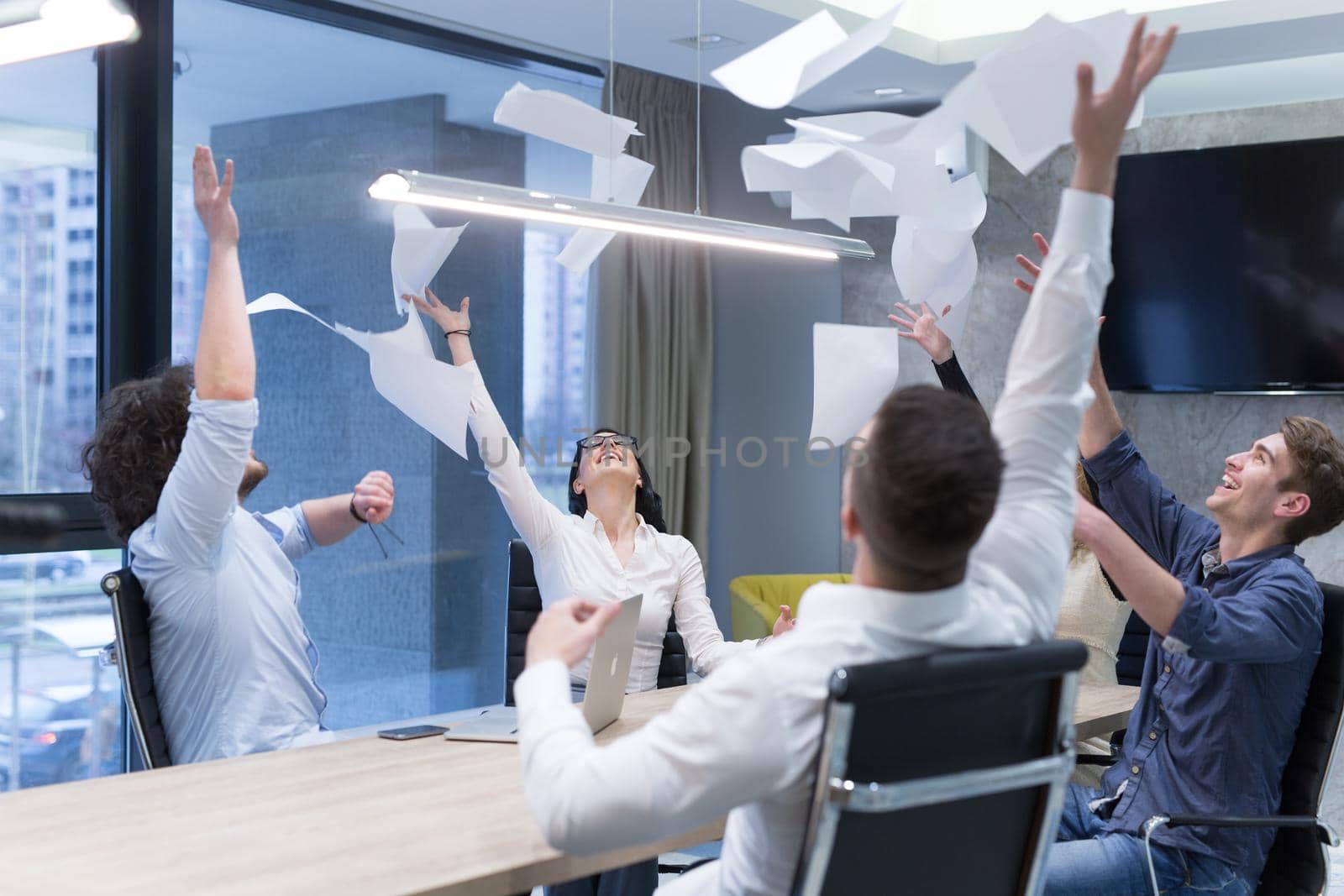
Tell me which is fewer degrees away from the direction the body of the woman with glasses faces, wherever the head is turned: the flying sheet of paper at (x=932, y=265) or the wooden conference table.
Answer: the wooden conference table

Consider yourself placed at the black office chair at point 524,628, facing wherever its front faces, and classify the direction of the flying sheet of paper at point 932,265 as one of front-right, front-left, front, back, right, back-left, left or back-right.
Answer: front-left

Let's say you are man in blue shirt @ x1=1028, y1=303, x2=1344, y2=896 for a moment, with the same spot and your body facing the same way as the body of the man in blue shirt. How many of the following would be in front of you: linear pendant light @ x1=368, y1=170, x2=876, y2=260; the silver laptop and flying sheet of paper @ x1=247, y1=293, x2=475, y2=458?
3

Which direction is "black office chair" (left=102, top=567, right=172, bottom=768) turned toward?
to the viewer's right

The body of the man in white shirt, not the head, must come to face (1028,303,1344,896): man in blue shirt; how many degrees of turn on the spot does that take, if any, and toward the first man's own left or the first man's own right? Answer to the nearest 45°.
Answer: approximately 90° to the first man's own right

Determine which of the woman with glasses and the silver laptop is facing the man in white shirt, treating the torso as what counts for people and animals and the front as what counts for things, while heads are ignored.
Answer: the woman with glasses

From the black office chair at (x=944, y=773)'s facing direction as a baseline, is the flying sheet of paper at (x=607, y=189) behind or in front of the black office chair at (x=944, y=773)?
in front

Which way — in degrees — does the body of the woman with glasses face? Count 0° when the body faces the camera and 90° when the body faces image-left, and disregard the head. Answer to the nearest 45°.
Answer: approximately 0°

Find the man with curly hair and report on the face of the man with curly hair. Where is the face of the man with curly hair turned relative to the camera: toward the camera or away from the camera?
away from the camera

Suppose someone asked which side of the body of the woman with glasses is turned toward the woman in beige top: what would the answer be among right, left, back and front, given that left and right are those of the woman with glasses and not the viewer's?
left

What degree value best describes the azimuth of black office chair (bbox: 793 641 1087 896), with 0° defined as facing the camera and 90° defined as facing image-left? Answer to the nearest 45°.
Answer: approximately 135°

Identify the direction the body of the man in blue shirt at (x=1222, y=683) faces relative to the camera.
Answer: to the viewer's left
